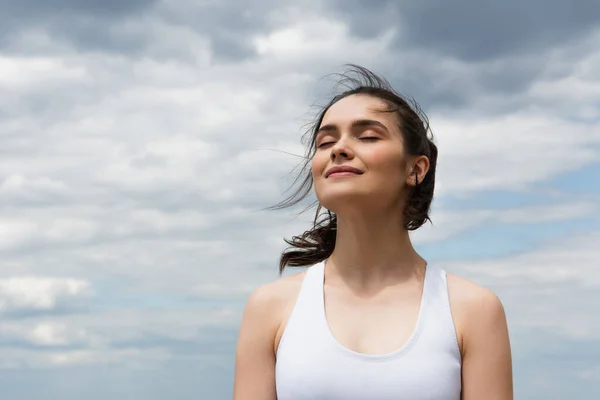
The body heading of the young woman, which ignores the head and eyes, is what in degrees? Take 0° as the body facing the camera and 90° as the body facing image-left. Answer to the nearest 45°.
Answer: approximately 0°
